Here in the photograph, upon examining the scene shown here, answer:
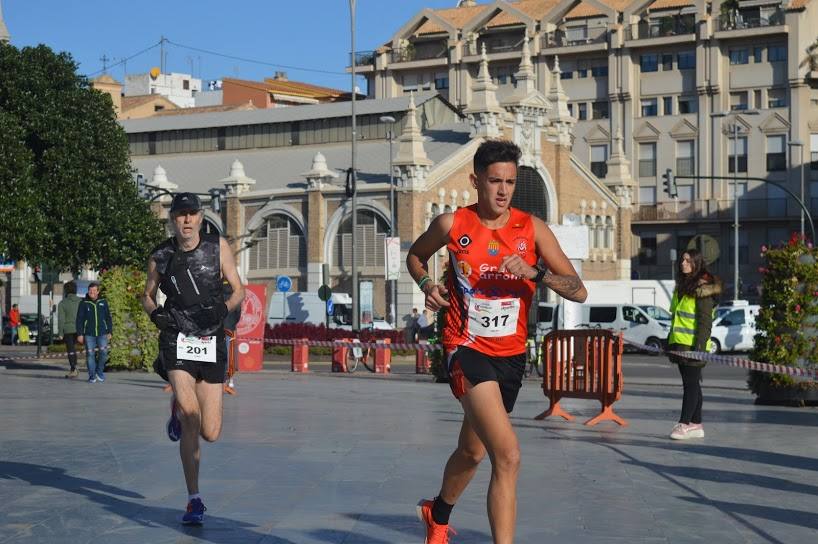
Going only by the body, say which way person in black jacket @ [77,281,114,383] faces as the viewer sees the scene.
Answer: toward the camera

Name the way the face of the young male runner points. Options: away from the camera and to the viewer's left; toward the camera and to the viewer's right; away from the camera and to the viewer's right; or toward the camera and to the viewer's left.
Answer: toward the camera and to the viewer's right

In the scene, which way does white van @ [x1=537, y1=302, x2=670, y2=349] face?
to the viewer's right

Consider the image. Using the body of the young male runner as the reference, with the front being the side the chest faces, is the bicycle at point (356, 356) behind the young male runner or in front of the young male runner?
behind

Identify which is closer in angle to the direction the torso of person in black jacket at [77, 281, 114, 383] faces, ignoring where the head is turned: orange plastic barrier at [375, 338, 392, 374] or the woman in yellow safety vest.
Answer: the woman in yellow safety vest

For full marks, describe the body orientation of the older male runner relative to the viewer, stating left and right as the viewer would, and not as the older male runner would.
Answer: facing the viewer

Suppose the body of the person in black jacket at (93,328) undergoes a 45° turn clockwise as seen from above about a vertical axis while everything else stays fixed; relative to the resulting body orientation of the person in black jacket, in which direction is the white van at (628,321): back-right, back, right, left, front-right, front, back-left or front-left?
back

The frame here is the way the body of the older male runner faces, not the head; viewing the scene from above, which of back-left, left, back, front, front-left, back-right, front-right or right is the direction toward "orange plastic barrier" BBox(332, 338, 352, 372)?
back

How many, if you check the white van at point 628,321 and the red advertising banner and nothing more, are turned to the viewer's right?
1

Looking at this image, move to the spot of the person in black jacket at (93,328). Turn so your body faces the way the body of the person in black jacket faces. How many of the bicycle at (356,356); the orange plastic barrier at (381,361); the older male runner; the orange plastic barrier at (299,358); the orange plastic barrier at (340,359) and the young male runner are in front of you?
2

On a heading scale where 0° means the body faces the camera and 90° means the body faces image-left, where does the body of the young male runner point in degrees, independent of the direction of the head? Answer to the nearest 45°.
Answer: approximately 315°
